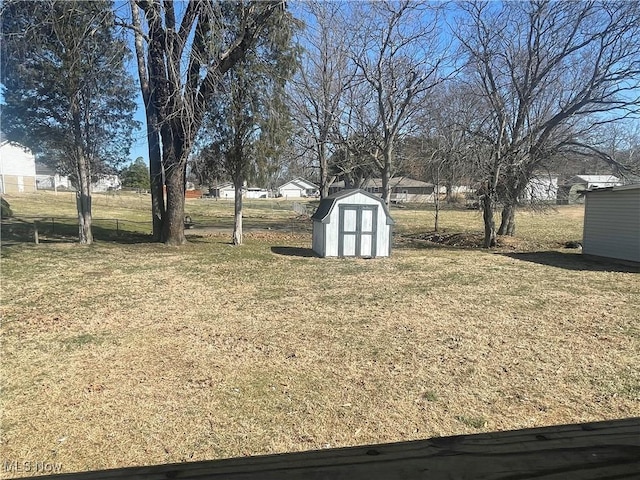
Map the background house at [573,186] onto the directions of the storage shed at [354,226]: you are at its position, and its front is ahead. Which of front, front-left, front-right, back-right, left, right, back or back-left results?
back-left

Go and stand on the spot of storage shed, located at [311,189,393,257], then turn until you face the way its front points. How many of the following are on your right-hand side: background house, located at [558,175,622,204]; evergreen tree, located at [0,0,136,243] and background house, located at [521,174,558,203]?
1

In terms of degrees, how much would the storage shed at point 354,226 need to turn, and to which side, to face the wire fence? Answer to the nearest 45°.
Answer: approximately 90° to its right

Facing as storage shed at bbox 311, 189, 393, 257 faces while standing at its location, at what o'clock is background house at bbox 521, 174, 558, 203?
The background house is roughly at 8 o'clock from the storage shed.

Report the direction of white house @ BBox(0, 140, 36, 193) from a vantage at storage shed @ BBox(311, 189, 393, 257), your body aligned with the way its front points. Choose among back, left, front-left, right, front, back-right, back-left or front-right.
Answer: back-right

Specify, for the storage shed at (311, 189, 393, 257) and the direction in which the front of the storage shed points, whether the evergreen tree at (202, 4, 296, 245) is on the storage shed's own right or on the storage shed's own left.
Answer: on the storage shed's own right

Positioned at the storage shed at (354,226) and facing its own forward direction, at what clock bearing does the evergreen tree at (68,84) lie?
The evergreen tree is roughly at 3 o'clock from the storage shed.

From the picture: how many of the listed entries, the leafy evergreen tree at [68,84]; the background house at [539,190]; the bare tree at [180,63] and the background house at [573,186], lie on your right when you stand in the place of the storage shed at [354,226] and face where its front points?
2

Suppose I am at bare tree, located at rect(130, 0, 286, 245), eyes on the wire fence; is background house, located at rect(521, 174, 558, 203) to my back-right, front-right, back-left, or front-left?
back-right

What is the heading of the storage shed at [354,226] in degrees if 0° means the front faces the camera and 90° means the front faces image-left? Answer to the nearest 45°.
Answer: approximately 0°

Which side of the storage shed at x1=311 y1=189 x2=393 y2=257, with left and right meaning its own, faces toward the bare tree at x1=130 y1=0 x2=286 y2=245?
right
